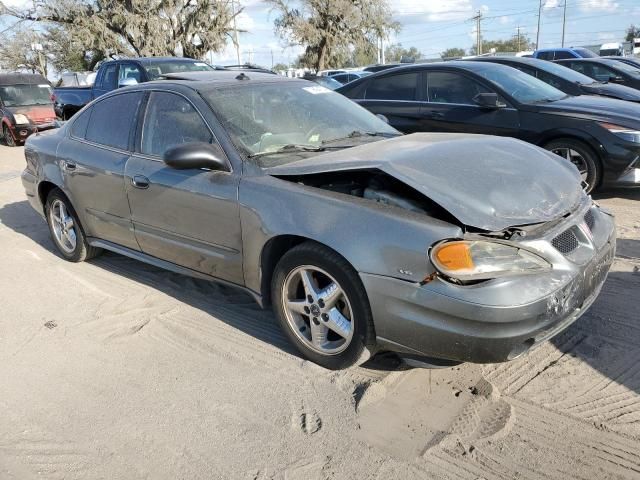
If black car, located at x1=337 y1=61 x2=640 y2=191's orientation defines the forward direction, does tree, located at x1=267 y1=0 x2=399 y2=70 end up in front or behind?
behind

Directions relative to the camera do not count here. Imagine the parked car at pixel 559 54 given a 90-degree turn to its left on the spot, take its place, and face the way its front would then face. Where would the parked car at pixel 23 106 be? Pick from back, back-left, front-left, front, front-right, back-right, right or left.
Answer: back

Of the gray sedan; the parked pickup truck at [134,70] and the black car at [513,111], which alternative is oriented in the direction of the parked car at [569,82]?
the parked pickup truck at [134,70]

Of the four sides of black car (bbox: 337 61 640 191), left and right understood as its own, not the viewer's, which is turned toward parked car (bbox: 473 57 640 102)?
left

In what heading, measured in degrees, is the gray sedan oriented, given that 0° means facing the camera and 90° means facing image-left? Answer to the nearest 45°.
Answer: approximately 315°

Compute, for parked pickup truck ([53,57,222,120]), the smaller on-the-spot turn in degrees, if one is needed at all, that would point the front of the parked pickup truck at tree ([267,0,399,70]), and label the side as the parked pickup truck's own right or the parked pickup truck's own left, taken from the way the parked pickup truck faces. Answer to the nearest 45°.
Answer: approximately 90° to the parked pickup truck's own left

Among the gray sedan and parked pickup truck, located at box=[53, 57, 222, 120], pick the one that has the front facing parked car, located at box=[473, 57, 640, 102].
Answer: parked pickup truck, located at box=[53, 57, 222, 120]

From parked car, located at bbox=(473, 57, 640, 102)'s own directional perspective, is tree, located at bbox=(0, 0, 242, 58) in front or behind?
behind

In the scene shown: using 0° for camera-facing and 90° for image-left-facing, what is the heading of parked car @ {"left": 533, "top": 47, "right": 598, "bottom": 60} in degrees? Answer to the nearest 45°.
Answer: approximately 315°

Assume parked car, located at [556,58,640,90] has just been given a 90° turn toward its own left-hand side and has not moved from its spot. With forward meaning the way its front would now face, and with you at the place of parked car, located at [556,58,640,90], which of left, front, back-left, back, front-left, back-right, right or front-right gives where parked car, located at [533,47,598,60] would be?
front-left

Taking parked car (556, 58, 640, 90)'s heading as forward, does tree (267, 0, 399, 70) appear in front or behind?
behind
